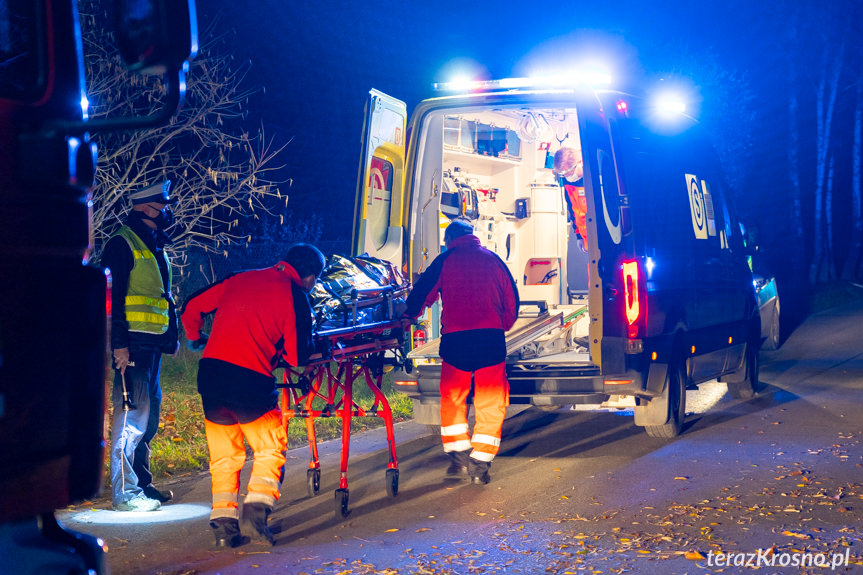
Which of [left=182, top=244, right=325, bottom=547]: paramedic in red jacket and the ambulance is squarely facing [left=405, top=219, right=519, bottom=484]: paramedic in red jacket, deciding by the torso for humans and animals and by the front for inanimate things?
[left=182, top=244, right=325, bottom=547]: paramedic in red jacket

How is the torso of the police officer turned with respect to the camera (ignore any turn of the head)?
to the viewer's right

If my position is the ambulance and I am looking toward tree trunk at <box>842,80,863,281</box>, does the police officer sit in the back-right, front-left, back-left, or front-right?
back-left

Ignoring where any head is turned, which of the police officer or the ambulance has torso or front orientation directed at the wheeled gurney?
the police officer

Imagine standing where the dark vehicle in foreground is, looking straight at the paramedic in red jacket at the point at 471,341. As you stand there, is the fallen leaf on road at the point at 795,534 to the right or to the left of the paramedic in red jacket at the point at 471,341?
right

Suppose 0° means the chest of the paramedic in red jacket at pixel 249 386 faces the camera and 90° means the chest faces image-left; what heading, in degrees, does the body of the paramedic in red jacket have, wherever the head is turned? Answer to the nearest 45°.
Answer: approximately 225°

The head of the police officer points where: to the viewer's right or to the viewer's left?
to the viewer's right

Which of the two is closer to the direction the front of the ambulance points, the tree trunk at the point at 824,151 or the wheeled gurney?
the tree trunk

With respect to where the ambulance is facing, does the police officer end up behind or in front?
behind
